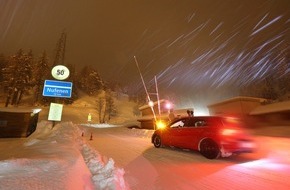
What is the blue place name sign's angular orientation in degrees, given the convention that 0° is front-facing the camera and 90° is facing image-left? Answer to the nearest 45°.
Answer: approximately 0°

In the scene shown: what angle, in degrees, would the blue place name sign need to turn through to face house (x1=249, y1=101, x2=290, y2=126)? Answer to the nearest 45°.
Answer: approximately 90° to its left

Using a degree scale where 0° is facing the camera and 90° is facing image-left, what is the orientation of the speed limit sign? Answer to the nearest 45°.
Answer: approximately 0°

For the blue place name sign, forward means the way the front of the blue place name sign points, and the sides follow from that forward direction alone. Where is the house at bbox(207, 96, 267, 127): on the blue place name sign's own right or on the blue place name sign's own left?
on the blue place name sign's own left

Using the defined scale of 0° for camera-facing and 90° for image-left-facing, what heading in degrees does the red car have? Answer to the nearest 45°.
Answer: approximately 135°

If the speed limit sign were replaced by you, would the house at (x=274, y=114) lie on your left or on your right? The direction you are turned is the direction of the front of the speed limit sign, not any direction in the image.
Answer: on your left

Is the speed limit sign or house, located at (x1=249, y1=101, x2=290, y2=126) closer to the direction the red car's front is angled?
the speed limit sign

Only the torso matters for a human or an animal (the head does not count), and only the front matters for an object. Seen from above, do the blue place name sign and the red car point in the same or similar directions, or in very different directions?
very different directions
